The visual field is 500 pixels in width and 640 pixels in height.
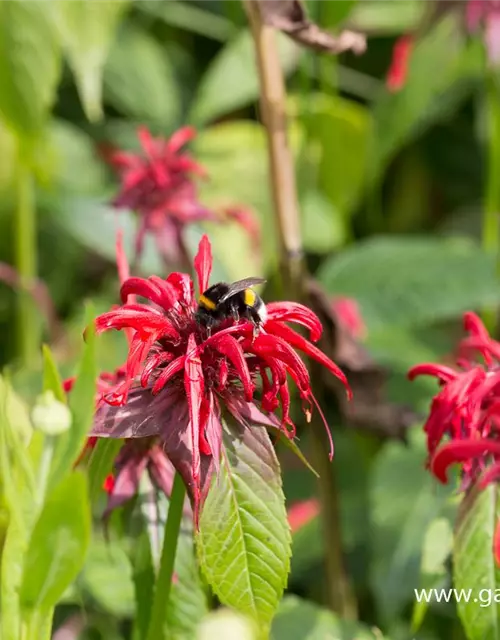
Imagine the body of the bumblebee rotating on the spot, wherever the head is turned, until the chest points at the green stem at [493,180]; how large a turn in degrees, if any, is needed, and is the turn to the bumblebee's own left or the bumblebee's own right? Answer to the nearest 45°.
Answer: approximately 135° to the bumblebee's own right

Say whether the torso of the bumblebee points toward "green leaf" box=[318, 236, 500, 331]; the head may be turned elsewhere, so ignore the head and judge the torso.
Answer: no

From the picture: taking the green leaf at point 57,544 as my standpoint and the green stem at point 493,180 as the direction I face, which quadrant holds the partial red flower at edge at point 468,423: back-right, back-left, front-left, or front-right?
front-right

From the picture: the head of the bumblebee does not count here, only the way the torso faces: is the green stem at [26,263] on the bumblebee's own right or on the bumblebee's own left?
on the bumblebee's own right

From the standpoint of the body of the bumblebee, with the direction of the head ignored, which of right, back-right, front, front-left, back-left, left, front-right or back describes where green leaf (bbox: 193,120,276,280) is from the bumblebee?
right

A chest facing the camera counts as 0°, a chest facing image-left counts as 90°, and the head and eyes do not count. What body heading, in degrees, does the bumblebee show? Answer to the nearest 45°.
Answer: approximately 90°

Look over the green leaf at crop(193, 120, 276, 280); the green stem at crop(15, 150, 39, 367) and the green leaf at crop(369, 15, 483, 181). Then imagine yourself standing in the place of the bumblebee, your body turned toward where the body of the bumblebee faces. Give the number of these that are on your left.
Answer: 0
